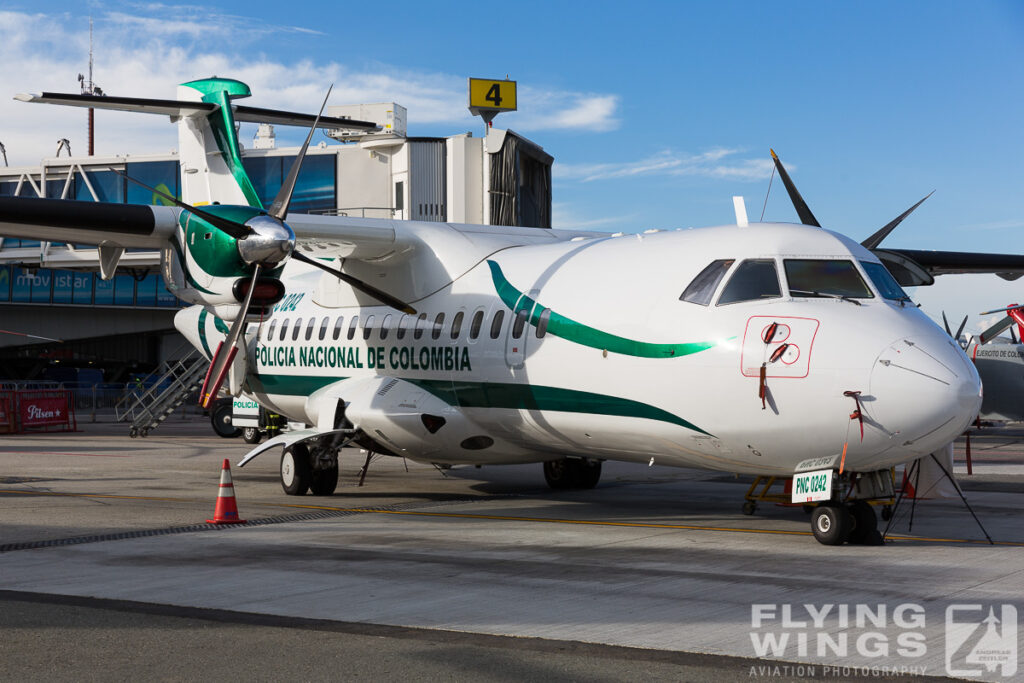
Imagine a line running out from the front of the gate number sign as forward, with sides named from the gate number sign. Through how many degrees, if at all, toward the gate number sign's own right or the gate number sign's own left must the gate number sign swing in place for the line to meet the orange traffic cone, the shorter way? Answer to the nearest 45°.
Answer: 0° — it already faces it

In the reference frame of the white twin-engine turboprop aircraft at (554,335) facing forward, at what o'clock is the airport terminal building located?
The airport terminal building is roughly at 7 o'clock from the white twin-engine turboprop aircraft.

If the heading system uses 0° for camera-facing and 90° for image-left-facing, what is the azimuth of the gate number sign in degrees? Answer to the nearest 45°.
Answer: approximately 0°

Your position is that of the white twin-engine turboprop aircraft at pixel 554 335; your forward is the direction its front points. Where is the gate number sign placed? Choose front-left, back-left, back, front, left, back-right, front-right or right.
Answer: back-left

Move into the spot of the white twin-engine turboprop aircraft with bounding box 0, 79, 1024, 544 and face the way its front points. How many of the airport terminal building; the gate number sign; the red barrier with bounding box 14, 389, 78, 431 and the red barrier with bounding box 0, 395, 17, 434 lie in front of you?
0

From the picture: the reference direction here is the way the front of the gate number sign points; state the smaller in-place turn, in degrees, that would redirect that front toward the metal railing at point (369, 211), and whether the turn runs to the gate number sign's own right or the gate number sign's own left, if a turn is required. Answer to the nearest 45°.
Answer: approximately 90° to the gate number sign's own right

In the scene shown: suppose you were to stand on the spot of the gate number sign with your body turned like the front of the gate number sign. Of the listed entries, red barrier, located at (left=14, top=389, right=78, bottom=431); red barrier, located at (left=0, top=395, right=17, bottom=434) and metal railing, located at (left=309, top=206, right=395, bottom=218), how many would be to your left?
0

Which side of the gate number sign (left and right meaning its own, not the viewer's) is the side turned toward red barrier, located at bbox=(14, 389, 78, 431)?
right

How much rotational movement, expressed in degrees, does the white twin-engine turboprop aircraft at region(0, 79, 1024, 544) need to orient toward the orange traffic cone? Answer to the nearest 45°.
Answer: approximately 135° to its right

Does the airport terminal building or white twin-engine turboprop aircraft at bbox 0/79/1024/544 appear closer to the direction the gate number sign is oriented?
the white twin-engine turboprop aircraft

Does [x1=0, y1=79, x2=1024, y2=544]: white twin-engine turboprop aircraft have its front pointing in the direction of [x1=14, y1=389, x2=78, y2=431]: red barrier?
no

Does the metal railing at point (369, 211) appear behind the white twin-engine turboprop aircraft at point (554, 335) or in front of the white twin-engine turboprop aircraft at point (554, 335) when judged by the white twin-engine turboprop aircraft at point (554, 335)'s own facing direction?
behind

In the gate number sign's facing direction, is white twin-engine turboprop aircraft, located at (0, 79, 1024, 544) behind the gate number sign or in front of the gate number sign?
in front

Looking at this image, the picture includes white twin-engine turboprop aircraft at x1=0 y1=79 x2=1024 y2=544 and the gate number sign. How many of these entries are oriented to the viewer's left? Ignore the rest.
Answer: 0

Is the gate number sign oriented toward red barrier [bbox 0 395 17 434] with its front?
no

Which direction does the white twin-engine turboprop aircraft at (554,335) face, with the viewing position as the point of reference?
facing the viewer and to the right of the viewer

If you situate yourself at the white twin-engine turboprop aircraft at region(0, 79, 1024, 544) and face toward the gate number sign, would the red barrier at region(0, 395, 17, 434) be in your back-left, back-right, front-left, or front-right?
front-left

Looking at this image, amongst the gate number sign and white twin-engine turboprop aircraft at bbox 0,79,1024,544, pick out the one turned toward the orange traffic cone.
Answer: the gate number sign
